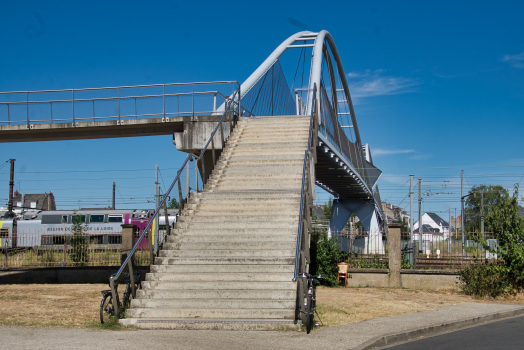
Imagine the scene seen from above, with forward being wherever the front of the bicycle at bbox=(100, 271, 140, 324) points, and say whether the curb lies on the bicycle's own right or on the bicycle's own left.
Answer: on the bicycle's own right

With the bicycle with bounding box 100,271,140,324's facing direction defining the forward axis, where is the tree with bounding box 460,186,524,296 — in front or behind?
in front

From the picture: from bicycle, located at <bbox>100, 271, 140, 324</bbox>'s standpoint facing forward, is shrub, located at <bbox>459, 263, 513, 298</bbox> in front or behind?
in front

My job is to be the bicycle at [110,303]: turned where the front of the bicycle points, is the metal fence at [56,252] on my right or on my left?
on my left

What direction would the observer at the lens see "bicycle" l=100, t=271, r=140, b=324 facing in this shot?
facing away from the viewer and to the right of the viewer

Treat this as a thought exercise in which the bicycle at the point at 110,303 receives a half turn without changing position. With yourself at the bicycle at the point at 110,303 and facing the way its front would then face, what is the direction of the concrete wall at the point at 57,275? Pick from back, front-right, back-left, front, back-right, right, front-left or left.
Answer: back-right
